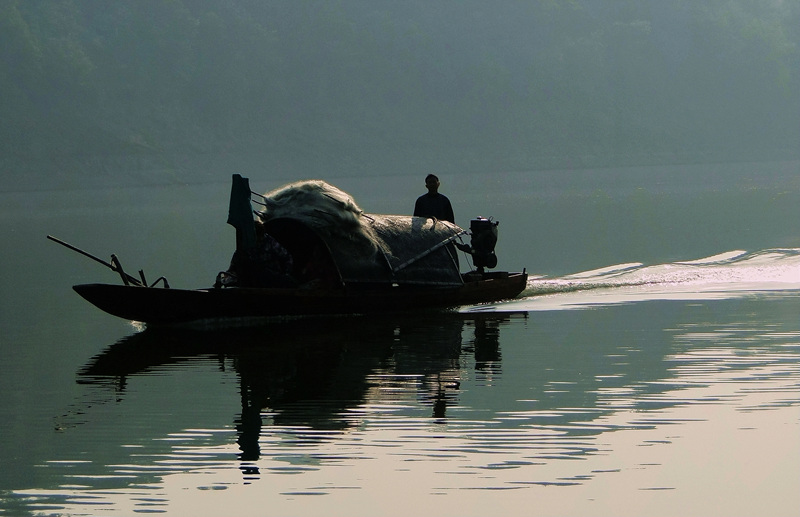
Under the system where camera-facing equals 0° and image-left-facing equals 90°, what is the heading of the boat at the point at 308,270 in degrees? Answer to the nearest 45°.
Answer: approximately 90°
